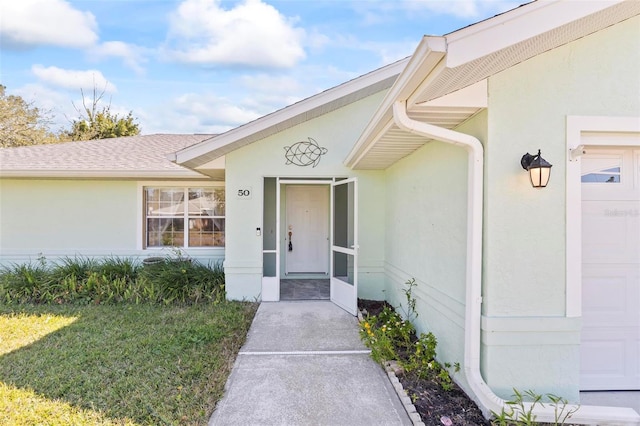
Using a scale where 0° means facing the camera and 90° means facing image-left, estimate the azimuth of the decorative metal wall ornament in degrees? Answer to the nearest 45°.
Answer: approximately 0°

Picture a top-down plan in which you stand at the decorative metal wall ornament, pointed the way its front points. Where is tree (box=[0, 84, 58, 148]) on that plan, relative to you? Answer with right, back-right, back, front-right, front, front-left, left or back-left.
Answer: back-right

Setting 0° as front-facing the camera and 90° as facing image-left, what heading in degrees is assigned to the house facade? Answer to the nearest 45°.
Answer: approximately 0°

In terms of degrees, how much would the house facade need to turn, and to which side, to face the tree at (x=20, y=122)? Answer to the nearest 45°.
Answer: approximately 135° to its right

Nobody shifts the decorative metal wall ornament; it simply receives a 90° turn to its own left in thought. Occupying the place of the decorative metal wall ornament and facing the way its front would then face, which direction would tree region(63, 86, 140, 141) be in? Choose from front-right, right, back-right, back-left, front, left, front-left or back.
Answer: back-left

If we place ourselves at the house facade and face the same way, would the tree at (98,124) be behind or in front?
behind

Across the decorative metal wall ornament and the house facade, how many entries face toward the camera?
2
